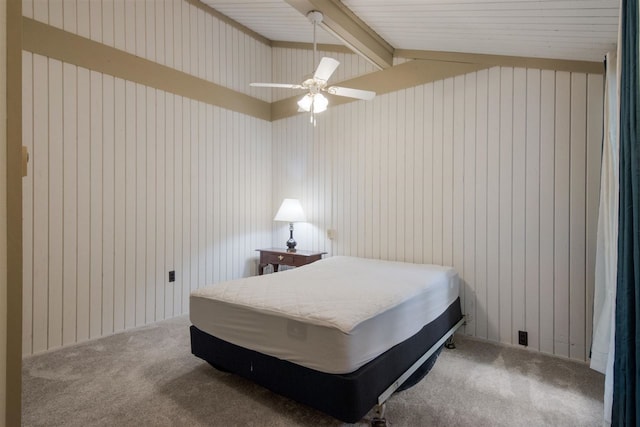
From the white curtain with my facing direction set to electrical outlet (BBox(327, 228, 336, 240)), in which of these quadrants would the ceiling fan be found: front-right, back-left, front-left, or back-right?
front-left

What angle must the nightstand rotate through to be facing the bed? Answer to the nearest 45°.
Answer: approximately 45° to its left

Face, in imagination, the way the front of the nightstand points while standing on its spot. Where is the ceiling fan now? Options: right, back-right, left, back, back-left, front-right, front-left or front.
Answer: front-left
